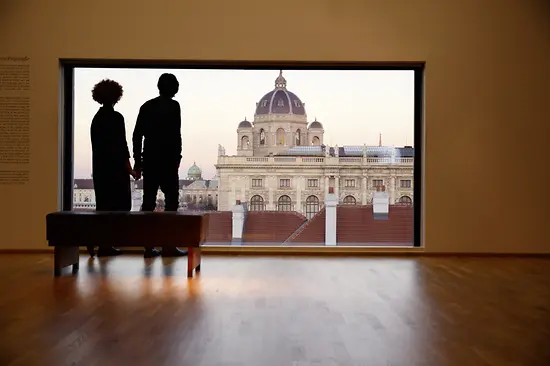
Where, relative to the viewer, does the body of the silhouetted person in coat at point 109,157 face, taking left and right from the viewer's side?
facing away from the viewer and to the right of the viewer

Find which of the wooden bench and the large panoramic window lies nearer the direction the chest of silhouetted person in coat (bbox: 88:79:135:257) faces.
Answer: the large panoramic window

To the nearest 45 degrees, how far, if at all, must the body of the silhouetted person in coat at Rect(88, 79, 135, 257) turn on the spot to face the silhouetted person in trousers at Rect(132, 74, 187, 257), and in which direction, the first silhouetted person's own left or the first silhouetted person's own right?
approximately 90° to the first silhouetted person's own right

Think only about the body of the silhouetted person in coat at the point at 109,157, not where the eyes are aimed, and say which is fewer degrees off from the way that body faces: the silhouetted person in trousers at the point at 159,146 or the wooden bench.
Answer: the silhouetted person in trousers

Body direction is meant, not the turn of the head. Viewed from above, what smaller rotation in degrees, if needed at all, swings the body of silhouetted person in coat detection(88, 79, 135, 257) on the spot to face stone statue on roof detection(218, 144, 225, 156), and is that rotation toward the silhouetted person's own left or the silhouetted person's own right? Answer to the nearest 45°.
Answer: approximately 45° to the silhouetted person's own right
